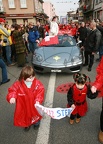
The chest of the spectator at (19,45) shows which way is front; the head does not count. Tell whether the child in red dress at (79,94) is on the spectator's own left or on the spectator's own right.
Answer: on the spectator's own right

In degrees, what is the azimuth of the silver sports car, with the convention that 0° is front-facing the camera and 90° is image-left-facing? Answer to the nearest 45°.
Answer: approximately 0°

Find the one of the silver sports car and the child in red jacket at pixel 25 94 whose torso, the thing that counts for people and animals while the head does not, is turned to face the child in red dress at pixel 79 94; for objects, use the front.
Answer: the silver sports car

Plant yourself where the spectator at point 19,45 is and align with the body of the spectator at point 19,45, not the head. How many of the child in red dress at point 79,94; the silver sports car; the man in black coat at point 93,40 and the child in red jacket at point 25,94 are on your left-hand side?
0

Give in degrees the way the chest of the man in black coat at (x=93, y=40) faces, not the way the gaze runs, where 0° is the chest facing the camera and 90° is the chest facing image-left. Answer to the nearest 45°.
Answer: approximately 45°

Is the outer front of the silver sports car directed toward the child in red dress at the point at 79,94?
yes

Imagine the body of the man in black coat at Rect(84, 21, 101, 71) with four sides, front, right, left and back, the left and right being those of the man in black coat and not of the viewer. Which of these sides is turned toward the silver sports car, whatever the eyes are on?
front

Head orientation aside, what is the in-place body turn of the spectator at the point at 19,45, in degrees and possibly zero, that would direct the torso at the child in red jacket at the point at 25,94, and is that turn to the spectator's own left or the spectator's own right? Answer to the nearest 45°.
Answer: approximately 90° to the spectator's own right

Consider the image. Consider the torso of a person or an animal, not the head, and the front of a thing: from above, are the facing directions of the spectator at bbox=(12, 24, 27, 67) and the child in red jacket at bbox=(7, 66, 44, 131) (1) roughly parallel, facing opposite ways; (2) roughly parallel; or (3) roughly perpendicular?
roughly perpendicular
